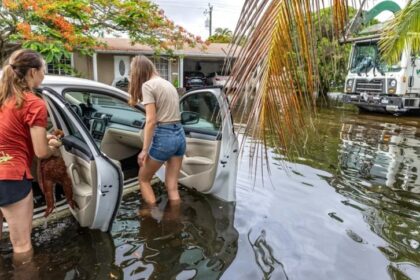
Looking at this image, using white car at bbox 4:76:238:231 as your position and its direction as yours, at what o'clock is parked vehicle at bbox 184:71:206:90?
The parked vehicle is roughly at 11 o'clock from the white car.

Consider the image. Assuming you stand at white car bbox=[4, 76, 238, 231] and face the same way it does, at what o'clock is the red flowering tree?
The red flowering tree is roughly at 10 o'clock from the white car.

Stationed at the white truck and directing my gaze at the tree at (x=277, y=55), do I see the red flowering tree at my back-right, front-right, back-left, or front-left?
front-right

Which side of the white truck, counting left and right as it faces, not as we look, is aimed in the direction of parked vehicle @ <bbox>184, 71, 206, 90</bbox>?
right

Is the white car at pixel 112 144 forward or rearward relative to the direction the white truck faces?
forward

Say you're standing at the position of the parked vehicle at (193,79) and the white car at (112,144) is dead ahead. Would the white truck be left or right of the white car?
left

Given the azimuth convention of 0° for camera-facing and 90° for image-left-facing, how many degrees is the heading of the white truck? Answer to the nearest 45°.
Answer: approximately 45°

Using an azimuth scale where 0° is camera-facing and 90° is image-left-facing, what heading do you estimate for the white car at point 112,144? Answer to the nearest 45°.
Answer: approximately 225°

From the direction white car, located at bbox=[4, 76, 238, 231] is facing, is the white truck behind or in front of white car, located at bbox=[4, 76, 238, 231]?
in front
